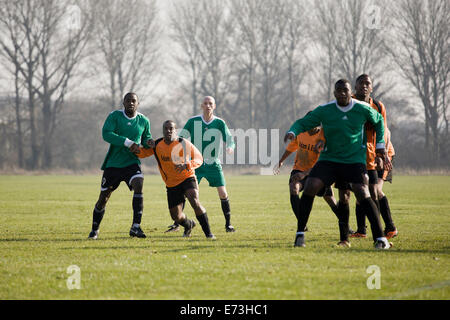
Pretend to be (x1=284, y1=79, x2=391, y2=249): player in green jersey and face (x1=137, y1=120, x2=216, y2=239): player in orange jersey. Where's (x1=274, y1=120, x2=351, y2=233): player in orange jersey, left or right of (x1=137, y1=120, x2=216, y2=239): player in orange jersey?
right

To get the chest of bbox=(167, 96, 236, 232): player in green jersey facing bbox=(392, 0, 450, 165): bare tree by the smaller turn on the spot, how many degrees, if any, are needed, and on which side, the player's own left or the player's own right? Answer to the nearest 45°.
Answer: approximately 135° to the player's own left

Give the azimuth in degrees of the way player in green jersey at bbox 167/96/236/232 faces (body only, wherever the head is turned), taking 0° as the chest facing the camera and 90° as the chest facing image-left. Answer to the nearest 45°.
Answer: approximately 0°

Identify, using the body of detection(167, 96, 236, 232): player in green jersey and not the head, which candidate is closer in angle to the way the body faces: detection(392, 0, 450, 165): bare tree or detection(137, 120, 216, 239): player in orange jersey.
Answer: the player in orange jersey

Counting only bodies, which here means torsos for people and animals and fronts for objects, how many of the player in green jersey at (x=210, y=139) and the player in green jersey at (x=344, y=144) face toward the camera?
2

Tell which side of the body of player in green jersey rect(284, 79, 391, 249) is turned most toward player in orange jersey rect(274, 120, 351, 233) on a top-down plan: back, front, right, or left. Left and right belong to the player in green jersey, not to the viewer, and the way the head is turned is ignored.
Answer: back
